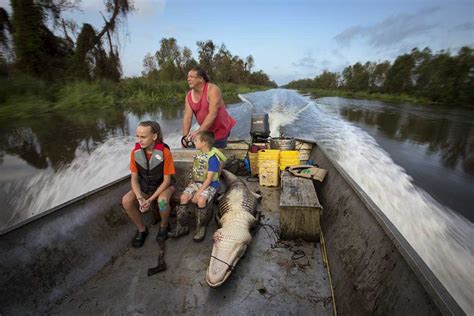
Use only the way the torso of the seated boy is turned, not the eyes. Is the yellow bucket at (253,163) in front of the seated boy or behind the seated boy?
behind

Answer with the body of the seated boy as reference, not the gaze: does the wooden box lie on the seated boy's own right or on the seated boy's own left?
on the seated boy's own left

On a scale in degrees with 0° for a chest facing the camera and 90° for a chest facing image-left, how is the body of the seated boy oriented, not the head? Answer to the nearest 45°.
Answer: approximately 45°

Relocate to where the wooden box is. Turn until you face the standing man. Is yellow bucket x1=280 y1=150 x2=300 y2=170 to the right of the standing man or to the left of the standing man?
right

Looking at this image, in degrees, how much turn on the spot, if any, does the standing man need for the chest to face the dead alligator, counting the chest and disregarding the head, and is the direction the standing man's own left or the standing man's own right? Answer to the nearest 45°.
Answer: approximately 45° to the standing man's own left
